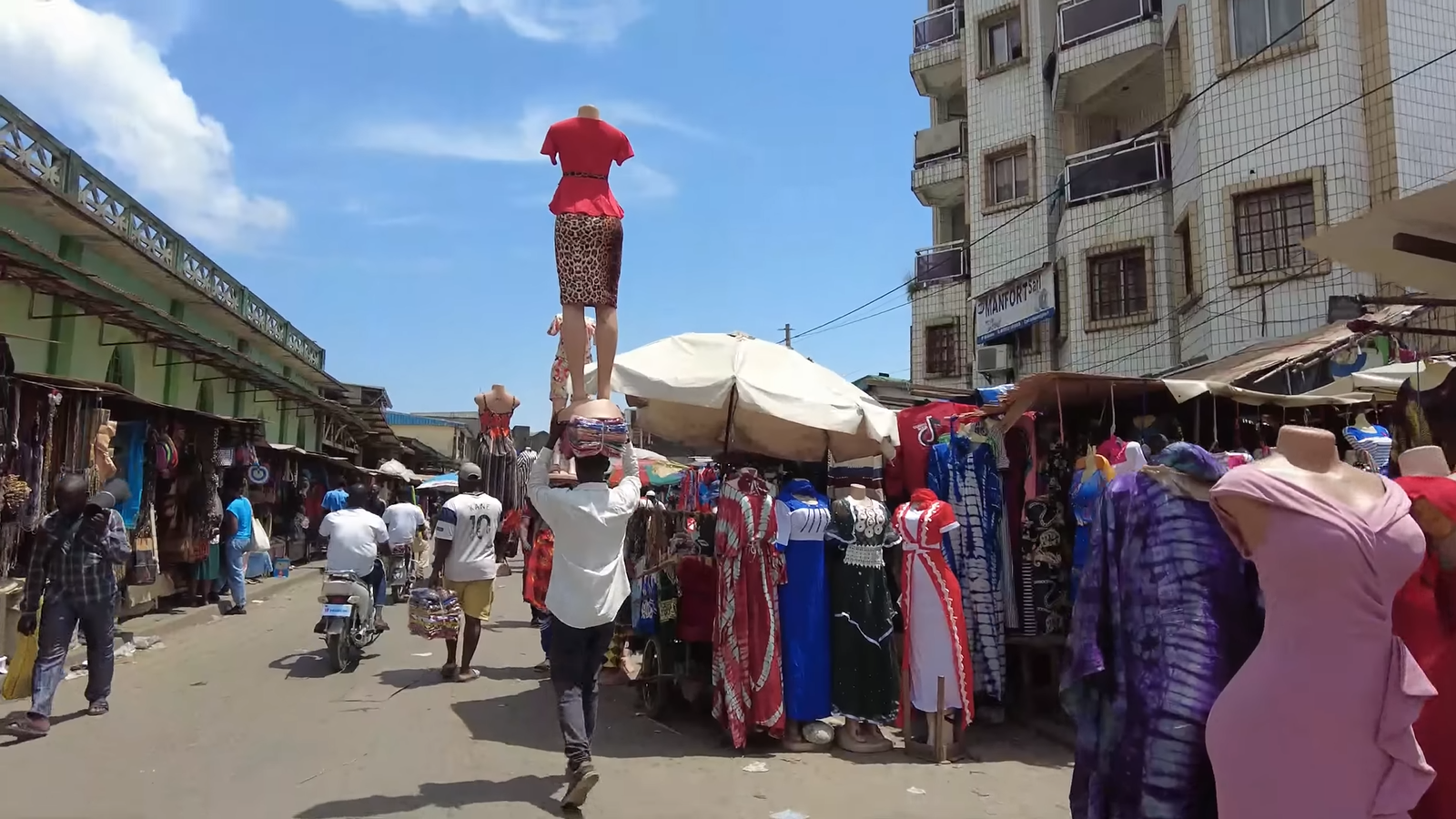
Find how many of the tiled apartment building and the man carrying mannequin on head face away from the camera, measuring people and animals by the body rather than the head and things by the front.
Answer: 1

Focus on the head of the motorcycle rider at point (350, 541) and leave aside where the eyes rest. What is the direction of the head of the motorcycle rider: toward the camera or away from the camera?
away from the camera

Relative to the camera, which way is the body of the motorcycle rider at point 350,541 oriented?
away from the camera

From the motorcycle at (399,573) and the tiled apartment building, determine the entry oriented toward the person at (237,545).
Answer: the tiled apartment building

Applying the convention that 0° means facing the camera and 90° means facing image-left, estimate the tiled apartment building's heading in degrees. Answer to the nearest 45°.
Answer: approximately 45°

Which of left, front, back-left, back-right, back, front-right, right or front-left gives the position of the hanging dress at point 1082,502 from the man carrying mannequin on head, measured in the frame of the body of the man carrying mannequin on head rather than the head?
right

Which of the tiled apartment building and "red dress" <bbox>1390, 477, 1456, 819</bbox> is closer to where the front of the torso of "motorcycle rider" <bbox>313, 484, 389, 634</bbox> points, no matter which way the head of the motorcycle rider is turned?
the tiled apartment building

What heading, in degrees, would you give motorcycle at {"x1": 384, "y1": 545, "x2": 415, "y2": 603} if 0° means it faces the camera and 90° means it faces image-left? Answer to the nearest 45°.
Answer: approximately 180°

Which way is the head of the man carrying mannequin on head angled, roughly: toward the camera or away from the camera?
away from the camera

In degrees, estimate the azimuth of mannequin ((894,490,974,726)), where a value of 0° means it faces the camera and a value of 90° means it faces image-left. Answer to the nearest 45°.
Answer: approximately 45°

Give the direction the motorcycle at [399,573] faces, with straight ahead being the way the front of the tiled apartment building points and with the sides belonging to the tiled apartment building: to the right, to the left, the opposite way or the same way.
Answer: to the right

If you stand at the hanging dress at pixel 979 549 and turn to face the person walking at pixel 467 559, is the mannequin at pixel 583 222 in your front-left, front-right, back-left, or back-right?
front-left

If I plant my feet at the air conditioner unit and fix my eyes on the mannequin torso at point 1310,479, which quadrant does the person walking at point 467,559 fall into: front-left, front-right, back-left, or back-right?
front-right

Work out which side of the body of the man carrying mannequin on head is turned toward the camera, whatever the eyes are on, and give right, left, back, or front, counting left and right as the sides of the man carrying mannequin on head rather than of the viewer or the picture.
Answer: back

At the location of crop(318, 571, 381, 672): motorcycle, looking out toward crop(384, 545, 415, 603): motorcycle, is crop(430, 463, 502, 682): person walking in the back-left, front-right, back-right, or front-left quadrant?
back-right

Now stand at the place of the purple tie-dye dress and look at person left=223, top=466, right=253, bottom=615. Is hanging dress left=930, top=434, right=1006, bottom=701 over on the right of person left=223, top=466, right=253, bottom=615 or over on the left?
right

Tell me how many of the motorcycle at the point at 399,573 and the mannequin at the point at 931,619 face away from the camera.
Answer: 1

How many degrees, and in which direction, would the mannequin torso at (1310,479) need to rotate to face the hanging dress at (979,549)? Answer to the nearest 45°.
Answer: approximately 90° to its right
